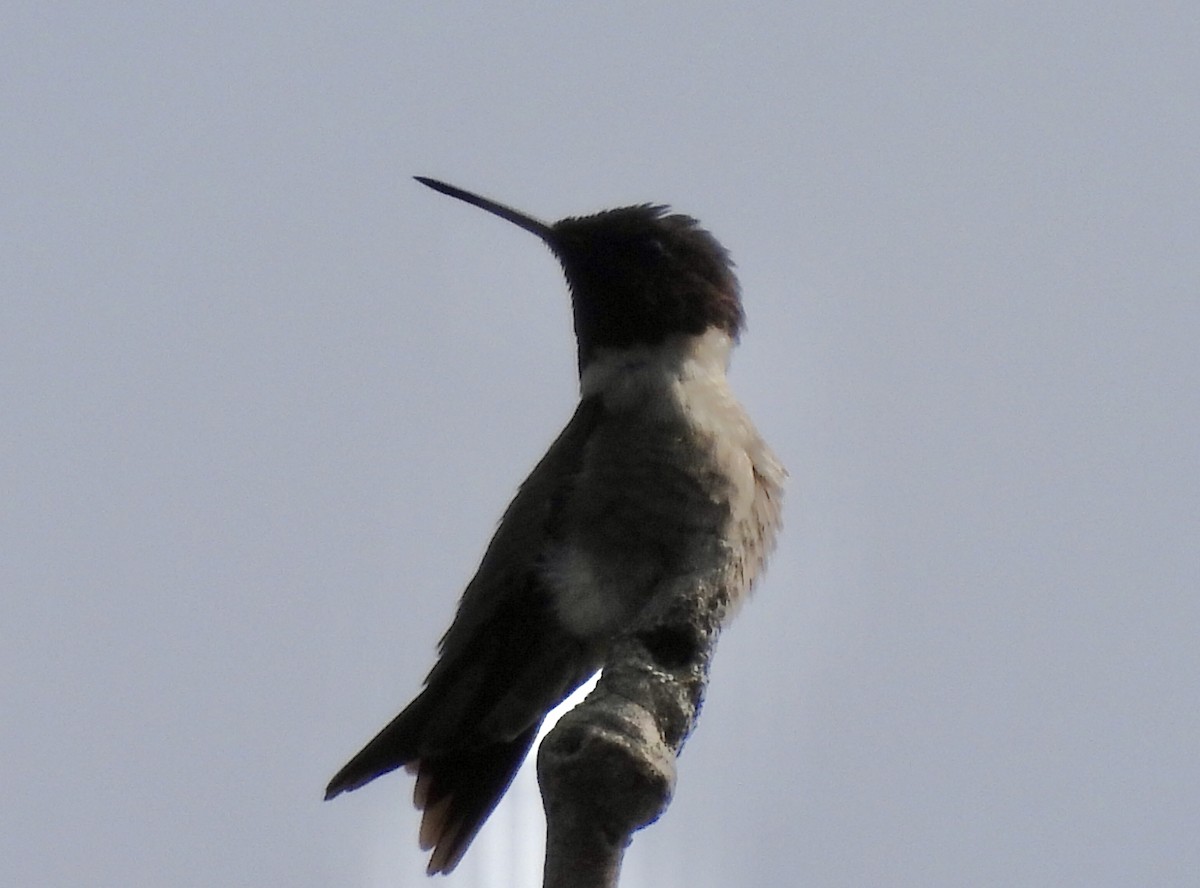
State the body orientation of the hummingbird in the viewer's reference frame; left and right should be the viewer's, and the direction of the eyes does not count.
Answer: facing the viewer and to the right of the viewer
